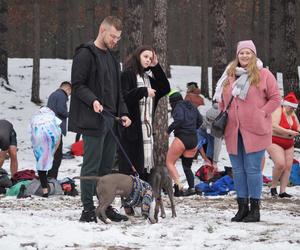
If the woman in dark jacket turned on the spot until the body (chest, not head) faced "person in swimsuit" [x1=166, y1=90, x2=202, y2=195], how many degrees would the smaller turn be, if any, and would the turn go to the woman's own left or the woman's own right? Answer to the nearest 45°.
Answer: approximately 135° to the woman's own left

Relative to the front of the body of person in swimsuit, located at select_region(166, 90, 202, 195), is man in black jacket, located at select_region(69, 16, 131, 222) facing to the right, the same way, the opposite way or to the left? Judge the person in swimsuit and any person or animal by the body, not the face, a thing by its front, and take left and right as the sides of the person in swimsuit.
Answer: the opposite way

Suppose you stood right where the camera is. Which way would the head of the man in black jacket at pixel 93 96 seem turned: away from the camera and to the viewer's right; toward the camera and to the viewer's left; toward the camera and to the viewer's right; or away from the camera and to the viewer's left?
toward the camera and to the viewer's right

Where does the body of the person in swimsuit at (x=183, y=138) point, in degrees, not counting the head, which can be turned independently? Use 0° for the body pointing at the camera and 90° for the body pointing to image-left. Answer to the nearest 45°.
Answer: approximately 135°

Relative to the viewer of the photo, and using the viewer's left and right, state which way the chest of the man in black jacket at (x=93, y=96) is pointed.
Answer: facing the viewer and to the right of the viewer

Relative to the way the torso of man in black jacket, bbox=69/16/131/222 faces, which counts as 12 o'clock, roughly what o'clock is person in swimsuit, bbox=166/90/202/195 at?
The person in swimsuit is roughly at 8 o'clock from the man in black jacket.

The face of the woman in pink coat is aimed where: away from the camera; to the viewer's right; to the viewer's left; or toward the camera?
toward the camera

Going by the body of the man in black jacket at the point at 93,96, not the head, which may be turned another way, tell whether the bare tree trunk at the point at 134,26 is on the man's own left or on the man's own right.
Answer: on the man's own left

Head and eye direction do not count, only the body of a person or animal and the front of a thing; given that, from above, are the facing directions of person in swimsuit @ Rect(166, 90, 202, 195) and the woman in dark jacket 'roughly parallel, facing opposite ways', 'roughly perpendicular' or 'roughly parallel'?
roughly parallel, facing opposite ways

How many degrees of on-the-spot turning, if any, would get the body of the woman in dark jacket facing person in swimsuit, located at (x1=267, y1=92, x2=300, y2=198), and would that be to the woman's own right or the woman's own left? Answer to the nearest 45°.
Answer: approximately 90° to the woman's own left
